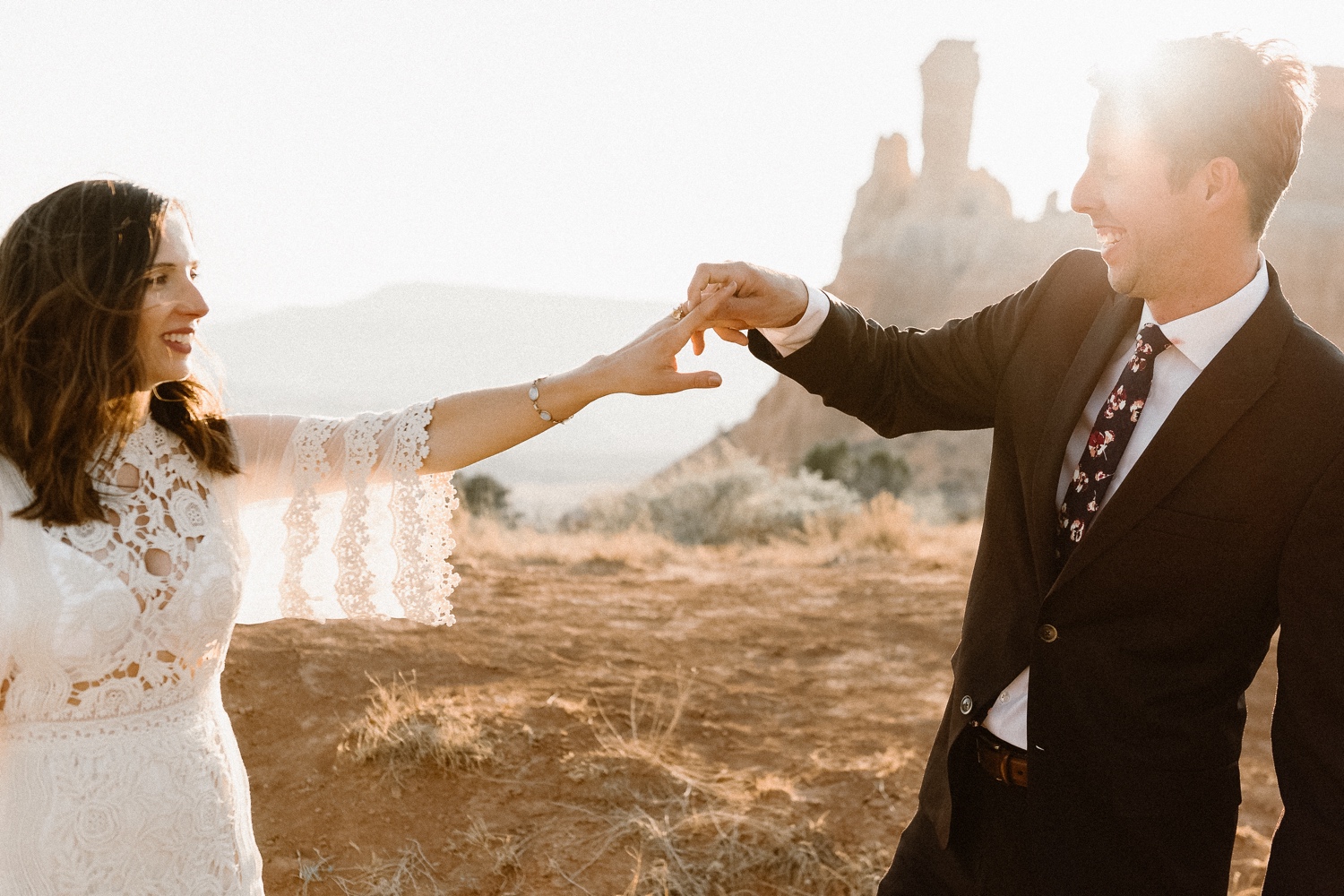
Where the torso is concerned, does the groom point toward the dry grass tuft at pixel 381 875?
no

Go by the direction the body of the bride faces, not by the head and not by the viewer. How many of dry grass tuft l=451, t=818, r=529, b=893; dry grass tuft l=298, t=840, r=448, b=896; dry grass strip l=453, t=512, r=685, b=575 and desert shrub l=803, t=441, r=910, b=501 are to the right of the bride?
0

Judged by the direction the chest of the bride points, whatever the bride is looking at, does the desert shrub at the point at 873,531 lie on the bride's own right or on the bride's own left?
on the bride's own left

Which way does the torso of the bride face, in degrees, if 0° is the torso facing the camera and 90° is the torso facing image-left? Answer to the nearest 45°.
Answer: approximately 315°

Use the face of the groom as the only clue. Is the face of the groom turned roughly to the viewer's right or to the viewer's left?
to the viewer's left

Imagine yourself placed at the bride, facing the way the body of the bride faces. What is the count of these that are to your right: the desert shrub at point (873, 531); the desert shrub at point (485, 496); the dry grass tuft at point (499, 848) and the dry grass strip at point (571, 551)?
0

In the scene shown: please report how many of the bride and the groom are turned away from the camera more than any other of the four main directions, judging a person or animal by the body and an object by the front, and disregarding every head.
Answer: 0

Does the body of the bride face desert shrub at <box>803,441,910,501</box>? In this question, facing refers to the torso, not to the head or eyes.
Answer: no

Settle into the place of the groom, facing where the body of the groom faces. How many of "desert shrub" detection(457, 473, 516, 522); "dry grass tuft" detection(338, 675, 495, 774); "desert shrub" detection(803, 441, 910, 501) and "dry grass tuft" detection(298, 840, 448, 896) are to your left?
0

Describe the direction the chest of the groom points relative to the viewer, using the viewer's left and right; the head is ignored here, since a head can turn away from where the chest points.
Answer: facing the viewer and to the left of the viewer

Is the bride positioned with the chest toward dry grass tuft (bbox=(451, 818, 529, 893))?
no

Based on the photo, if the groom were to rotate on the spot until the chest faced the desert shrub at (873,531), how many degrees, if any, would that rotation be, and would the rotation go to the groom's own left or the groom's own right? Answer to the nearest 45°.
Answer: approximately 135° to the groom's own right

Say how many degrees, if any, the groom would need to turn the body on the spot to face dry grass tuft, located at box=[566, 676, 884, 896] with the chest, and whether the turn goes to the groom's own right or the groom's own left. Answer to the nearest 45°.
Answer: approximately 90° to the groom's own right

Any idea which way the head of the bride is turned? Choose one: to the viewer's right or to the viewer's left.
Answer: to the viewer's right

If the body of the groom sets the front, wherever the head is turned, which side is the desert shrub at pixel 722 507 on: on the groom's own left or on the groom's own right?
on the groom's own right

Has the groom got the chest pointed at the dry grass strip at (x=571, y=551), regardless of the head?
no

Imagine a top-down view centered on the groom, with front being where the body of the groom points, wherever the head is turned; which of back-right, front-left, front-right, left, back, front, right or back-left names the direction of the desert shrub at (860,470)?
back-right
